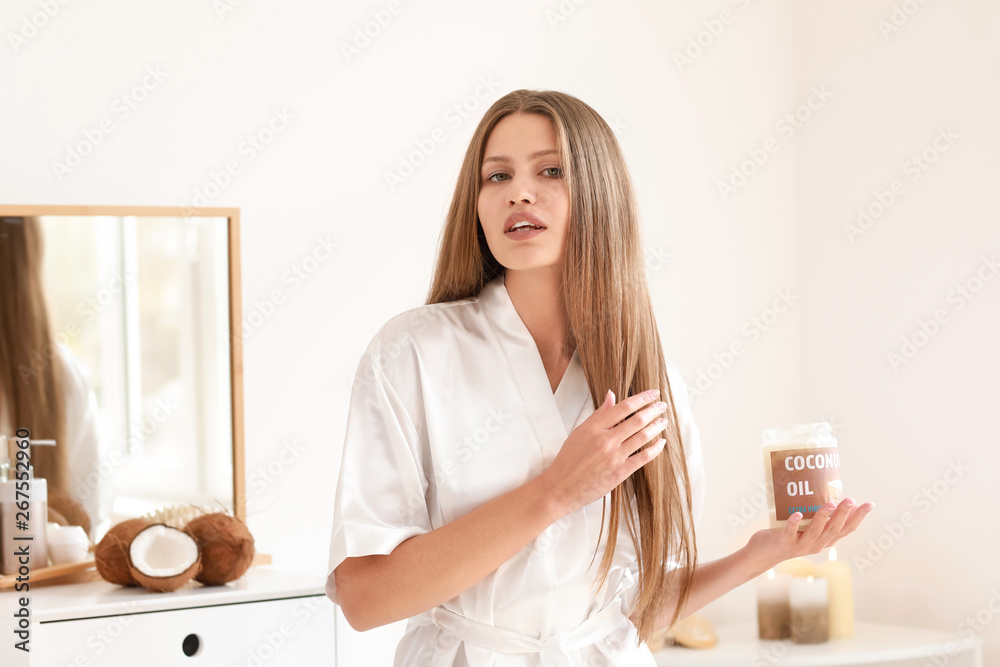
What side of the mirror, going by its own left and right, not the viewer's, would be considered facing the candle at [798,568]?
left

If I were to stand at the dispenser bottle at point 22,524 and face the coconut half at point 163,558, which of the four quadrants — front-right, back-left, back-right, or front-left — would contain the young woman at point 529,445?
front-right

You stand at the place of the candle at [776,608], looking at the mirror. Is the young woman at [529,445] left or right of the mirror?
left

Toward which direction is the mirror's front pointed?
toward the camera

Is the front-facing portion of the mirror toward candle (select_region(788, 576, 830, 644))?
no

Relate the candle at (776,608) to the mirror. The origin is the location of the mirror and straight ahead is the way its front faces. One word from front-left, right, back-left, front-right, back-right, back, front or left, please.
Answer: left

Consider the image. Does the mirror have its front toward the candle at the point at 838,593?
no

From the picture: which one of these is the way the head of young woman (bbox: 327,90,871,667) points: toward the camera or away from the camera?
toward the camera
